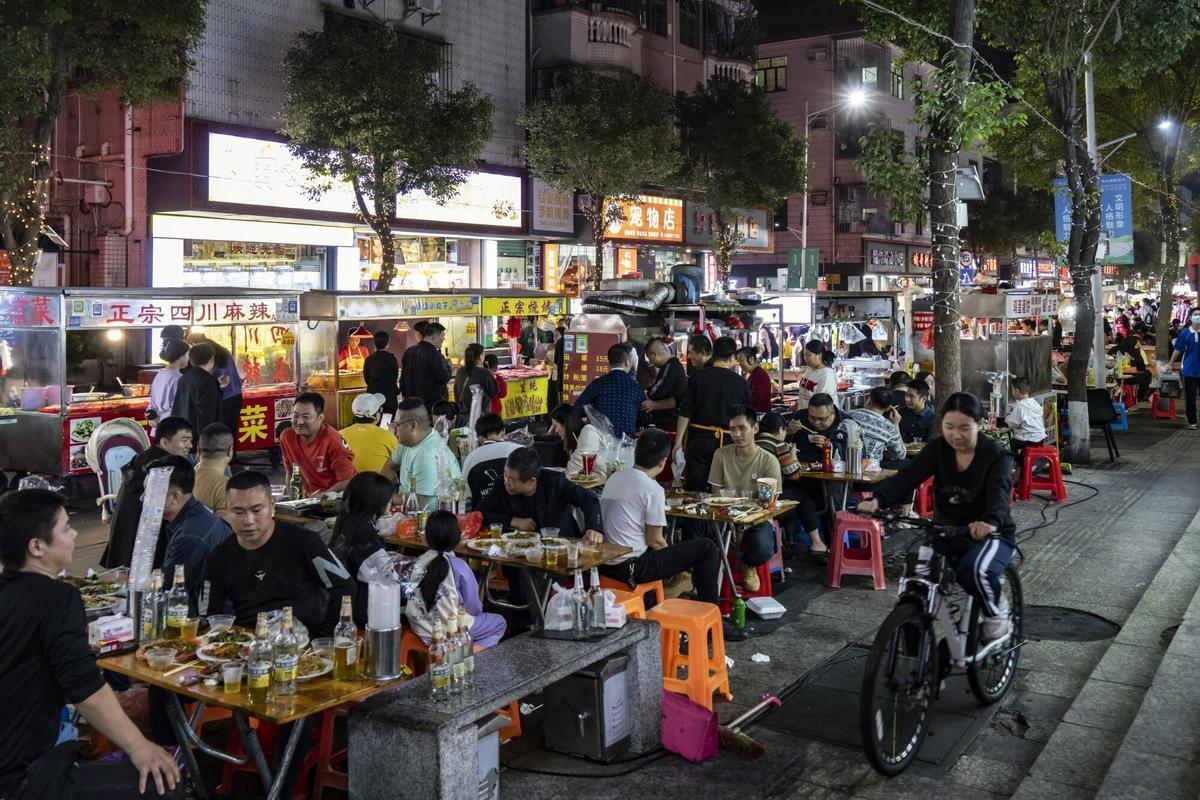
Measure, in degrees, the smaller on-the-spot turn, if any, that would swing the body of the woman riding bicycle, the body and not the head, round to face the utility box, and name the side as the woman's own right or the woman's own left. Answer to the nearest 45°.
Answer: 0° — they already face it

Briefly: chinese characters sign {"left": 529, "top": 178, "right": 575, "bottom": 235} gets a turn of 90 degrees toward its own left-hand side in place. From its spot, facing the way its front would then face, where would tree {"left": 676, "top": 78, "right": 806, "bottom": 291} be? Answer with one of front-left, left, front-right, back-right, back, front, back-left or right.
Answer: front-left

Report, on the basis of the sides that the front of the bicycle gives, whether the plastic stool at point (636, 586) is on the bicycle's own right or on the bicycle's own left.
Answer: on the bicycle's own right

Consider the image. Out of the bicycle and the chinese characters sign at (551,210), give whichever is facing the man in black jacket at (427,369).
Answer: the chinese characters sign

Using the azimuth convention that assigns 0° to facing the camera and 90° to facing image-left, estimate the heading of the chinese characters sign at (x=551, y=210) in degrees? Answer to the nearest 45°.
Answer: approximately 0°

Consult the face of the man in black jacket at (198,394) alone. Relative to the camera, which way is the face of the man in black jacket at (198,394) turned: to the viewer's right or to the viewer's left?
to the viewer's left

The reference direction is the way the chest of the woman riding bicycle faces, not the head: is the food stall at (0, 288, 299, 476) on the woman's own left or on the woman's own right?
on the woman's own right

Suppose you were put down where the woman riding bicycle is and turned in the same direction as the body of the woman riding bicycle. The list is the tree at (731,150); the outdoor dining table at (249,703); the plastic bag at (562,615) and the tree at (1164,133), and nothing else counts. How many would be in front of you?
2

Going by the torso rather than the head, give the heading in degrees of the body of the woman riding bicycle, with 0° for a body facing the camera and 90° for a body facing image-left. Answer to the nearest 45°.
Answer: approximately 45°

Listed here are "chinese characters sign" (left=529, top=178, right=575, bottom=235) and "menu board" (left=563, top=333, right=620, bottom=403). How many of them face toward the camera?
2
